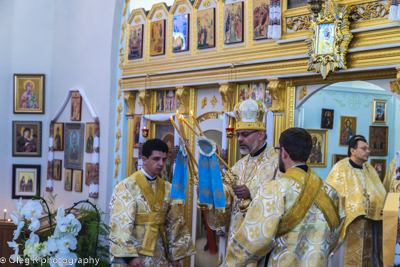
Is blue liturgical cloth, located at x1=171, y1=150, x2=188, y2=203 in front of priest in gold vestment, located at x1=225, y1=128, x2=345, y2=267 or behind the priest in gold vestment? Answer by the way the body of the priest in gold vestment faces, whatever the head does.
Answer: in front

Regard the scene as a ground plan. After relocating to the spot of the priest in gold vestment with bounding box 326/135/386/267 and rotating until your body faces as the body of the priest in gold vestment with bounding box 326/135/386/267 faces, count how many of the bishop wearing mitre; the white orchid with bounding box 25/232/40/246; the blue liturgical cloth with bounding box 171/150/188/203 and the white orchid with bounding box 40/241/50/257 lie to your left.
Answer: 0

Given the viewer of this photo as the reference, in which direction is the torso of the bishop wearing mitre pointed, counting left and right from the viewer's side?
facing the viewer and to the left of the viewer

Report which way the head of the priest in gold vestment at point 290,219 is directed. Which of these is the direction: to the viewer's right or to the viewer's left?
to the viewer's left

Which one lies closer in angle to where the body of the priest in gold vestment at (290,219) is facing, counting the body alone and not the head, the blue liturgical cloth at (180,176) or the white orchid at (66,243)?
the blue liturgical cloth

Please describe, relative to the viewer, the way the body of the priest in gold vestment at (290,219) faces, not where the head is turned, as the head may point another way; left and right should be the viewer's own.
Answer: facing away from the viewer and to the left of the viewer

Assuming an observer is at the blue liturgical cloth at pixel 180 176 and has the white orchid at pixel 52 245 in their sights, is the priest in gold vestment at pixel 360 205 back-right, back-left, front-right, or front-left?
back-left

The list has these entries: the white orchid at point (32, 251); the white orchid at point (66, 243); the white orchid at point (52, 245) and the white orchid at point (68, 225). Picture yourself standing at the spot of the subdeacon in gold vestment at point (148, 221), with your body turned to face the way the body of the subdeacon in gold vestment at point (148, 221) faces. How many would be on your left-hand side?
0

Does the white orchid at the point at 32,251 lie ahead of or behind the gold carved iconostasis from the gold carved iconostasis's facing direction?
ahead

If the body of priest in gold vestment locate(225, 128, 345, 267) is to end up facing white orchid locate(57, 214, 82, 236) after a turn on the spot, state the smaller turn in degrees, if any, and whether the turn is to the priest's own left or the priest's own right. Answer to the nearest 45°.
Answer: approximately 90° to the priest's own left

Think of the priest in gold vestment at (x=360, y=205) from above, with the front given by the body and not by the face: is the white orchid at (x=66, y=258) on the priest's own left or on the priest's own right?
on the priest's own right
